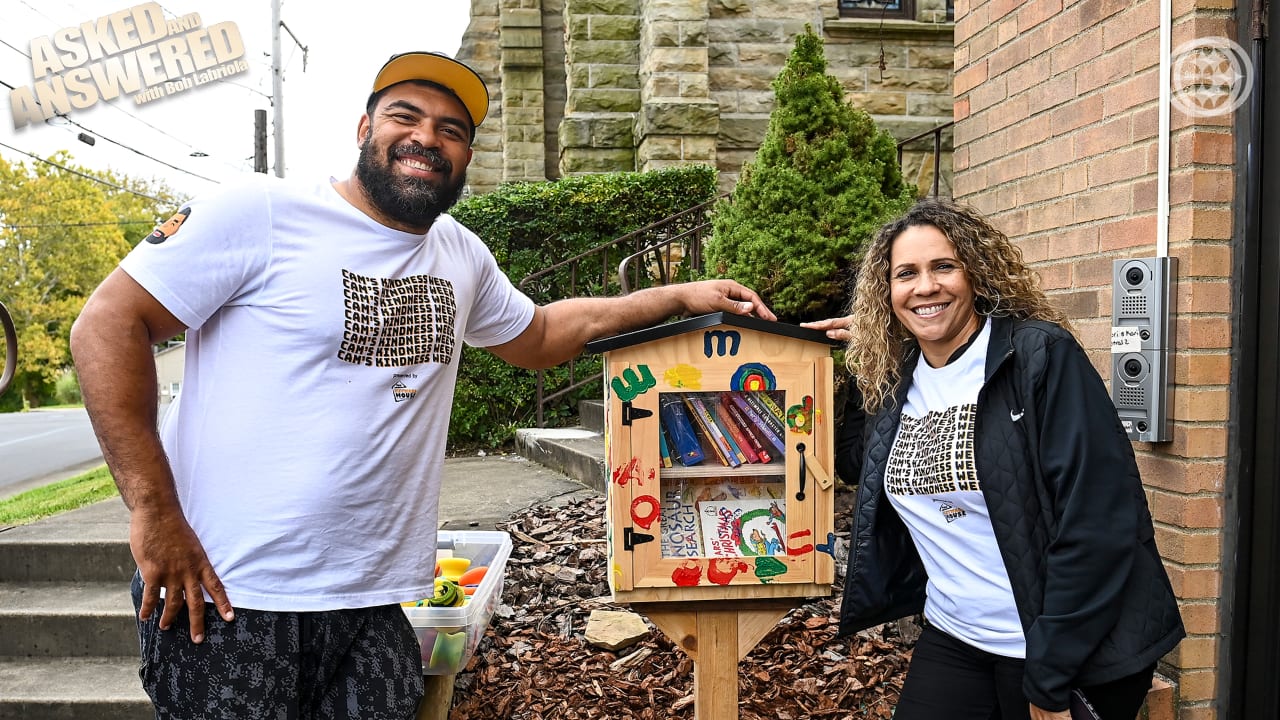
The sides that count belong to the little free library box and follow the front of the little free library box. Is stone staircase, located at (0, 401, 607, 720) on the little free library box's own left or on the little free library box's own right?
on the little free library box's own right

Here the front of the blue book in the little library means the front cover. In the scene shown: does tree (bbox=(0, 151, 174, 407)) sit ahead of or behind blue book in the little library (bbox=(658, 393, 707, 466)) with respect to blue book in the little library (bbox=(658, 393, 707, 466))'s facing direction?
behind

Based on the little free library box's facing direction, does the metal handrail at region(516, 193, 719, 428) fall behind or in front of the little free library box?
behind

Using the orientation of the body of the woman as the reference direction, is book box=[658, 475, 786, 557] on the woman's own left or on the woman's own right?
on the woman's own right

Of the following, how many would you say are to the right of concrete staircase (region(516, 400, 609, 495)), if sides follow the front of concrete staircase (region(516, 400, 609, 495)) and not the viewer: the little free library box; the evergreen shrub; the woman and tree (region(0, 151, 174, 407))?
1

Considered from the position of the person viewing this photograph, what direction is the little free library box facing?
facing the viewer

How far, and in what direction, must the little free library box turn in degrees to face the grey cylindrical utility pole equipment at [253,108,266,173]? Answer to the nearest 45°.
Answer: approximately 135° to its right

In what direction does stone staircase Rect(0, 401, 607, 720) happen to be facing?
toward the camera

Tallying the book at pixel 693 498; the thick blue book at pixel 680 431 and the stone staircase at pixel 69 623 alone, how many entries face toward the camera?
3

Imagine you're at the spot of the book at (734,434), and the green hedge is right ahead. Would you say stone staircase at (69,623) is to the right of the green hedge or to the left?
left
